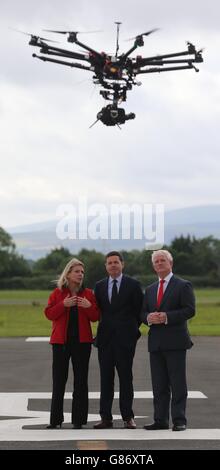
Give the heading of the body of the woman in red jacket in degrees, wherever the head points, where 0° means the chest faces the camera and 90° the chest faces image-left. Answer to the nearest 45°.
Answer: approximately 0°

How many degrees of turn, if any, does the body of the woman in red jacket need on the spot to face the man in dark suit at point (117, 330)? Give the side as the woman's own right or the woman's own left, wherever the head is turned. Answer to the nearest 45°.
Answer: approximately 90° to the woman's own left

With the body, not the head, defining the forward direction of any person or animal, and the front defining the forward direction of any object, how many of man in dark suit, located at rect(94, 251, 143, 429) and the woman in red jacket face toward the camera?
2

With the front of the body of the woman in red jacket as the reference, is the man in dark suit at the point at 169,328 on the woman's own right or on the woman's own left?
on the woman's own left

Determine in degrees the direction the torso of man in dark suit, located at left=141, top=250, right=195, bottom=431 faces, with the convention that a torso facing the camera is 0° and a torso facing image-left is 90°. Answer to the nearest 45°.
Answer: approximately 45°

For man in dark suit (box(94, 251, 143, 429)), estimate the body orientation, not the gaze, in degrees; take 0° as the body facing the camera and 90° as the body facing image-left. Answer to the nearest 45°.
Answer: approximately 0°
